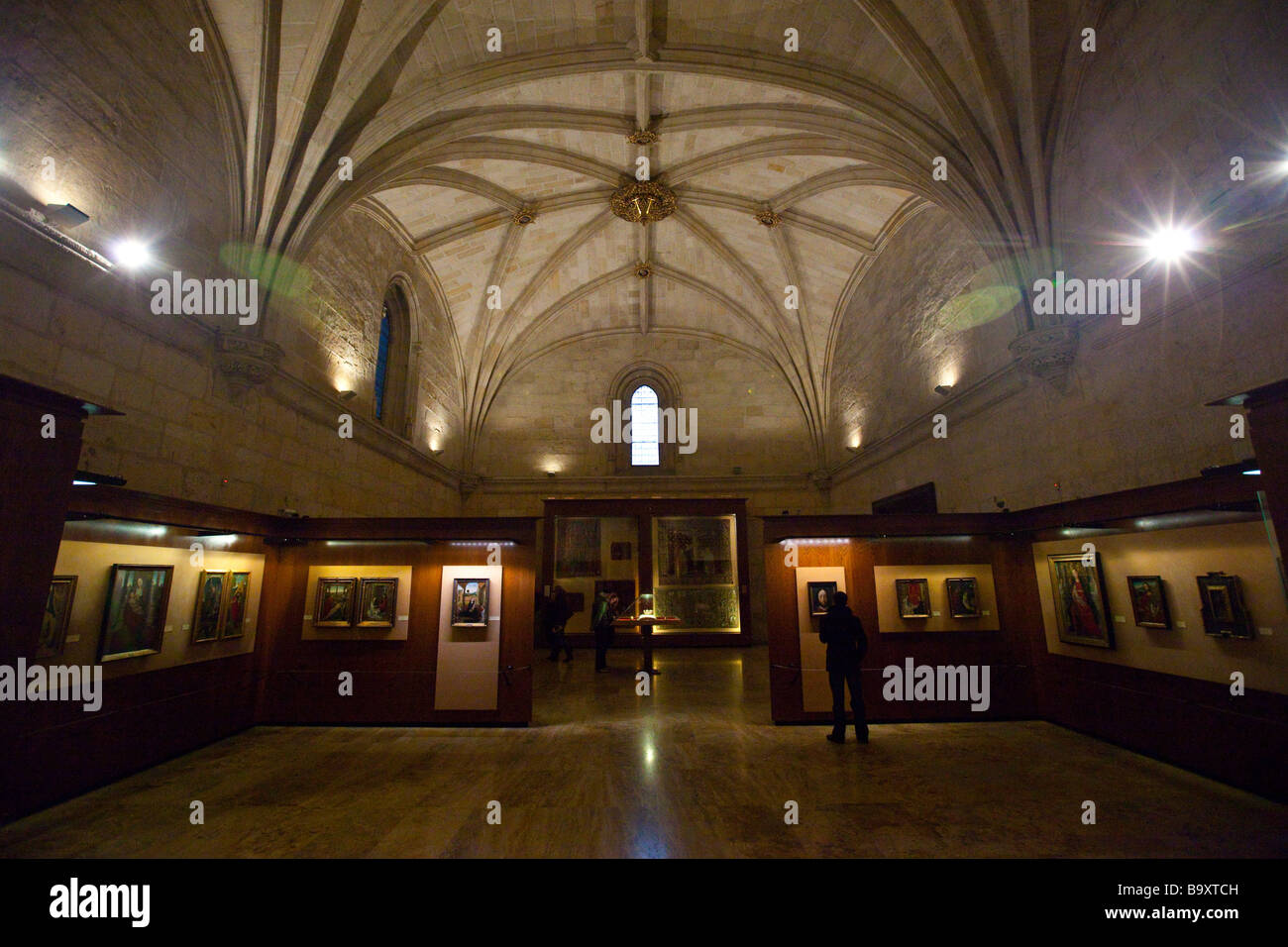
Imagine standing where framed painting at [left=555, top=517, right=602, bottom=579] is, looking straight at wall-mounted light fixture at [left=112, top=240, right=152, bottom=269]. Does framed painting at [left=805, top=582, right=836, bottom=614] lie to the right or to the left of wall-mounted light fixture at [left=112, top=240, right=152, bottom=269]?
left

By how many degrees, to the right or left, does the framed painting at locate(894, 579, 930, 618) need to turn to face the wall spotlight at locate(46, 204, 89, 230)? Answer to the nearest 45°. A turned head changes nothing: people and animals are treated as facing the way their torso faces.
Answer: approximately 45° to its right

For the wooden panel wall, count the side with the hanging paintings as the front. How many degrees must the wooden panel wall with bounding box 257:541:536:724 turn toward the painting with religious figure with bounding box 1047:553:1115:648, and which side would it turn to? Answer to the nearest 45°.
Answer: approximately 45° to its left

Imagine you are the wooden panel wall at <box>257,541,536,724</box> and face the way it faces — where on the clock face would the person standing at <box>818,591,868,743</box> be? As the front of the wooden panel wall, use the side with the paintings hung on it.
The person standing is roughly at 10 o'clock from the wooden panel wall.

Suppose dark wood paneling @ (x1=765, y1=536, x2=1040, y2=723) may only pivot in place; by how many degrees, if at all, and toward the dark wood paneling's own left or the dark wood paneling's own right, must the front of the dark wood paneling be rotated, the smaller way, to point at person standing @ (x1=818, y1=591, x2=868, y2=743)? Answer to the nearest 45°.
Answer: approximately 45° to the dark wood paneling's own right

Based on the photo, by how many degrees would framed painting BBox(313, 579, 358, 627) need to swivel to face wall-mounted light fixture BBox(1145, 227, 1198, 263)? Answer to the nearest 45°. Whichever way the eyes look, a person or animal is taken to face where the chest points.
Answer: approximately 45° to its left

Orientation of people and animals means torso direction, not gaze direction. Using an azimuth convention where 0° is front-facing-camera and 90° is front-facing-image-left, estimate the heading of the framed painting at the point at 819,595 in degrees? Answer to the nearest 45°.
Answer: approximately 0°

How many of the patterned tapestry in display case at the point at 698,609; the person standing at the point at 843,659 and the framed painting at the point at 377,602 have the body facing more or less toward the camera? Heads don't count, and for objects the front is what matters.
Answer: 2

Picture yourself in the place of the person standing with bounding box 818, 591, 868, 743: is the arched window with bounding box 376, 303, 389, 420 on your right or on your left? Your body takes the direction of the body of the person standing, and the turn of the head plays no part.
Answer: on your left

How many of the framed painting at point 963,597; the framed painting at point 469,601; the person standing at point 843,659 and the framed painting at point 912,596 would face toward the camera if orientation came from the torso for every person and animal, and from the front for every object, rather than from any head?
3

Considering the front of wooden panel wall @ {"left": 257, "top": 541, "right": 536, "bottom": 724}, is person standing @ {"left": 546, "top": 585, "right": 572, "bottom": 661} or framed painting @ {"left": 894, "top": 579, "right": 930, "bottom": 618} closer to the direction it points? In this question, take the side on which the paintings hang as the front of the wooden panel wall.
the framed painting

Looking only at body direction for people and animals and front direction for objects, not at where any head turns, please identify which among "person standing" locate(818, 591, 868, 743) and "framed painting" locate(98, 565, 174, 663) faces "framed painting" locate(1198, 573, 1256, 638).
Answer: "framed painting" locate(98, 565, 174, 663)

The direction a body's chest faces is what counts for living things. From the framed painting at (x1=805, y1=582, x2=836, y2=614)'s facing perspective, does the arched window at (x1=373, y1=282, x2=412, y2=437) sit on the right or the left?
on its right
